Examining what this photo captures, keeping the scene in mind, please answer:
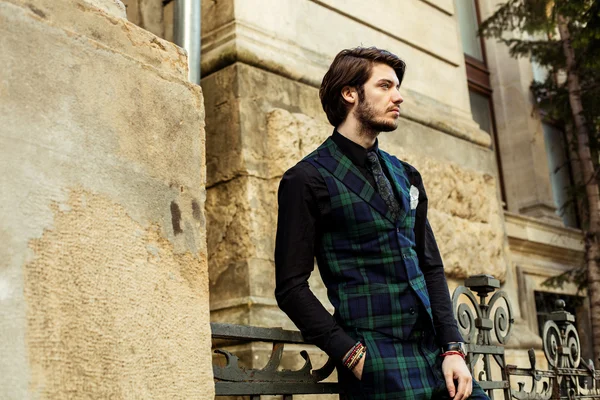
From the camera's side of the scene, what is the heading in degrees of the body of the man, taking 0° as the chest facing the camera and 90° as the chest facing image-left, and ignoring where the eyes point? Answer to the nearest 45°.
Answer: approximately 315°

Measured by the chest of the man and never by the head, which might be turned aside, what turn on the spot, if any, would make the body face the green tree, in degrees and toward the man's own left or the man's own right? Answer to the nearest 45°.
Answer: approximately 135° to the man's own left

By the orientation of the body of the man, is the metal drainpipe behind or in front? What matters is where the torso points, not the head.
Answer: behind

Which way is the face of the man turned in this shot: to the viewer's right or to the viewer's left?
to the viewer's right
